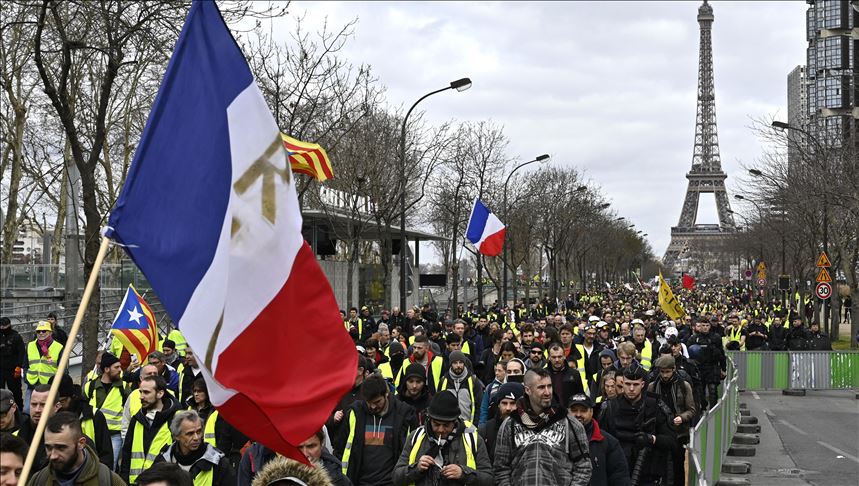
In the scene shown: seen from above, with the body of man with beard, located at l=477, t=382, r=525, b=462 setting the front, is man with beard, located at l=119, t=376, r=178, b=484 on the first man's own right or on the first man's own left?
on the first man's own right

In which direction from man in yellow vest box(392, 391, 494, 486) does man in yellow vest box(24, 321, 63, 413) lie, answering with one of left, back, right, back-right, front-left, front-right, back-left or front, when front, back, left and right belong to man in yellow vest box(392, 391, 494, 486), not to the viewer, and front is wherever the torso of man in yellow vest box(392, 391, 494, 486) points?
back-right

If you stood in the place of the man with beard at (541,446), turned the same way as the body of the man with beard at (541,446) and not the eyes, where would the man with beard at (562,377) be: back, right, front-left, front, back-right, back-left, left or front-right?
back
